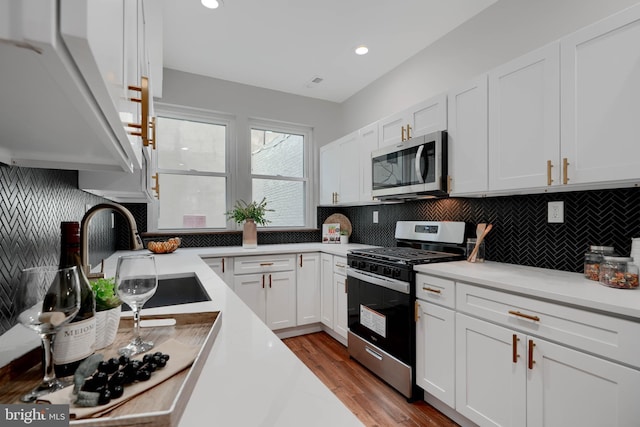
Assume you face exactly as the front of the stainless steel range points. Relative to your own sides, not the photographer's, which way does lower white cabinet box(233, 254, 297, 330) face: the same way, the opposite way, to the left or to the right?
to the left

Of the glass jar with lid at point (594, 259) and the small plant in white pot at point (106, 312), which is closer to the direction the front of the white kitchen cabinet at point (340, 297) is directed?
the small plant in white pot

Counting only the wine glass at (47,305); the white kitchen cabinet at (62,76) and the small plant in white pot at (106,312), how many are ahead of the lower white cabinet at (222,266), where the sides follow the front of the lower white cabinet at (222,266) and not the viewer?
3

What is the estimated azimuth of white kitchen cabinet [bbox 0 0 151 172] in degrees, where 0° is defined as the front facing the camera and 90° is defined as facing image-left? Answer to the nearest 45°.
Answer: approximately 270°
